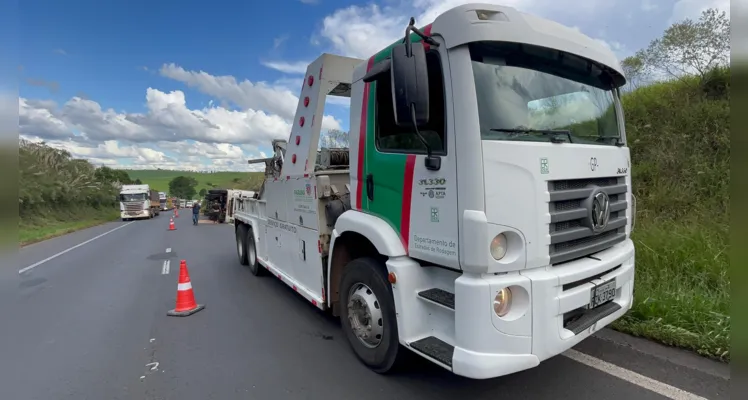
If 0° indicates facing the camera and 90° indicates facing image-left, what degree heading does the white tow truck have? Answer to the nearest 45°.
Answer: approximately 315°

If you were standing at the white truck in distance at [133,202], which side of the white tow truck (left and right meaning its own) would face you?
back

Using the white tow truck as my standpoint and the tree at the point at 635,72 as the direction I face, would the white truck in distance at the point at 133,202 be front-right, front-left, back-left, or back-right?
front-left

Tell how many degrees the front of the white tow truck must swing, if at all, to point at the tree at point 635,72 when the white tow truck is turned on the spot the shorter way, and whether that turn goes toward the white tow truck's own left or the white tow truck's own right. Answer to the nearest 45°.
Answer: approximately 90° to the white tow truck's own left
